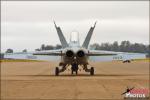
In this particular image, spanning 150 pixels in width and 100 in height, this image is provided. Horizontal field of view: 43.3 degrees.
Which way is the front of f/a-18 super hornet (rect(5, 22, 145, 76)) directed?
away from the camera
